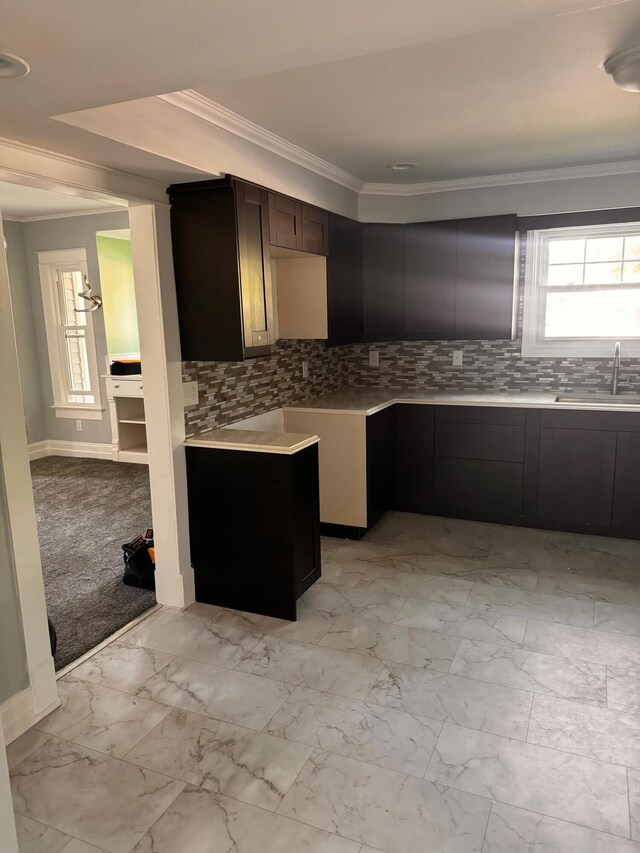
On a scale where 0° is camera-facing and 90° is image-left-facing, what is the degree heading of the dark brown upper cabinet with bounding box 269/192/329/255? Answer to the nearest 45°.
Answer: approximately 315°

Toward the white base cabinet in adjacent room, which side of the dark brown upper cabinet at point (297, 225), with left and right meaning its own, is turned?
back

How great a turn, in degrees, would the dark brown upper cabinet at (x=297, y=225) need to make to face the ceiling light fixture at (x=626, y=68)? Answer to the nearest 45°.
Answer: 0° — it already faces it

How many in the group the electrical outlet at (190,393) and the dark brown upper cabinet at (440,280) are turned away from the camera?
0

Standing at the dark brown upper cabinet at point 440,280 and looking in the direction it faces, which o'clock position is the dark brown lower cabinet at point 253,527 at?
The dark brown lower cabinet is roughly at 1 o'clock from the dark brown upper cabinet.

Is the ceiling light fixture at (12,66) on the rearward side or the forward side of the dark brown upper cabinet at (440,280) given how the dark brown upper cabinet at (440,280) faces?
on the forward side

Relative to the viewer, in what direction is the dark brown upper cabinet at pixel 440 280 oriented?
toward the camera

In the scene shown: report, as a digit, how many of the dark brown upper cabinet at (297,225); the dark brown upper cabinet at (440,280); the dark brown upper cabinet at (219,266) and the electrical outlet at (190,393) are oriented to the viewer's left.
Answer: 0

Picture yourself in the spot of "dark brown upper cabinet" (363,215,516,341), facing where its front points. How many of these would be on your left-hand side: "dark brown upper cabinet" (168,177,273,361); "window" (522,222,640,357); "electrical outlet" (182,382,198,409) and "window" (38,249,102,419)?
1

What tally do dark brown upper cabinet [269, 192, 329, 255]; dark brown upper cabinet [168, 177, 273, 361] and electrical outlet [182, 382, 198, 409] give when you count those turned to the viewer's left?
0

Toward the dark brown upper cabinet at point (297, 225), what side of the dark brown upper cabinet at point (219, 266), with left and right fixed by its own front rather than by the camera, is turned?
left

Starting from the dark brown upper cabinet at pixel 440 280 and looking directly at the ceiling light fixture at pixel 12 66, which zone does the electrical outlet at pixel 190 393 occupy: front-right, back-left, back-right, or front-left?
front-right

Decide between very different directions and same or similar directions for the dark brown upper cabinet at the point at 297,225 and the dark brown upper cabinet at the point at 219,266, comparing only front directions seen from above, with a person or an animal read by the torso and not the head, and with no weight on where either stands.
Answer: same or similar directions

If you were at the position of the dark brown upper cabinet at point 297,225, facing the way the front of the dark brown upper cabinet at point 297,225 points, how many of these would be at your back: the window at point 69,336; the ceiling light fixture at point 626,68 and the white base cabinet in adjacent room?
2

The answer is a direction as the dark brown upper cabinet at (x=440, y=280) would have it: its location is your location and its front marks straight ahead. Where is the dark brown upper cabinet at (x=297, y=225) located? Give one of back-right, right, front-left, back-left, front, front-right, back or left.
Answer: front-right
